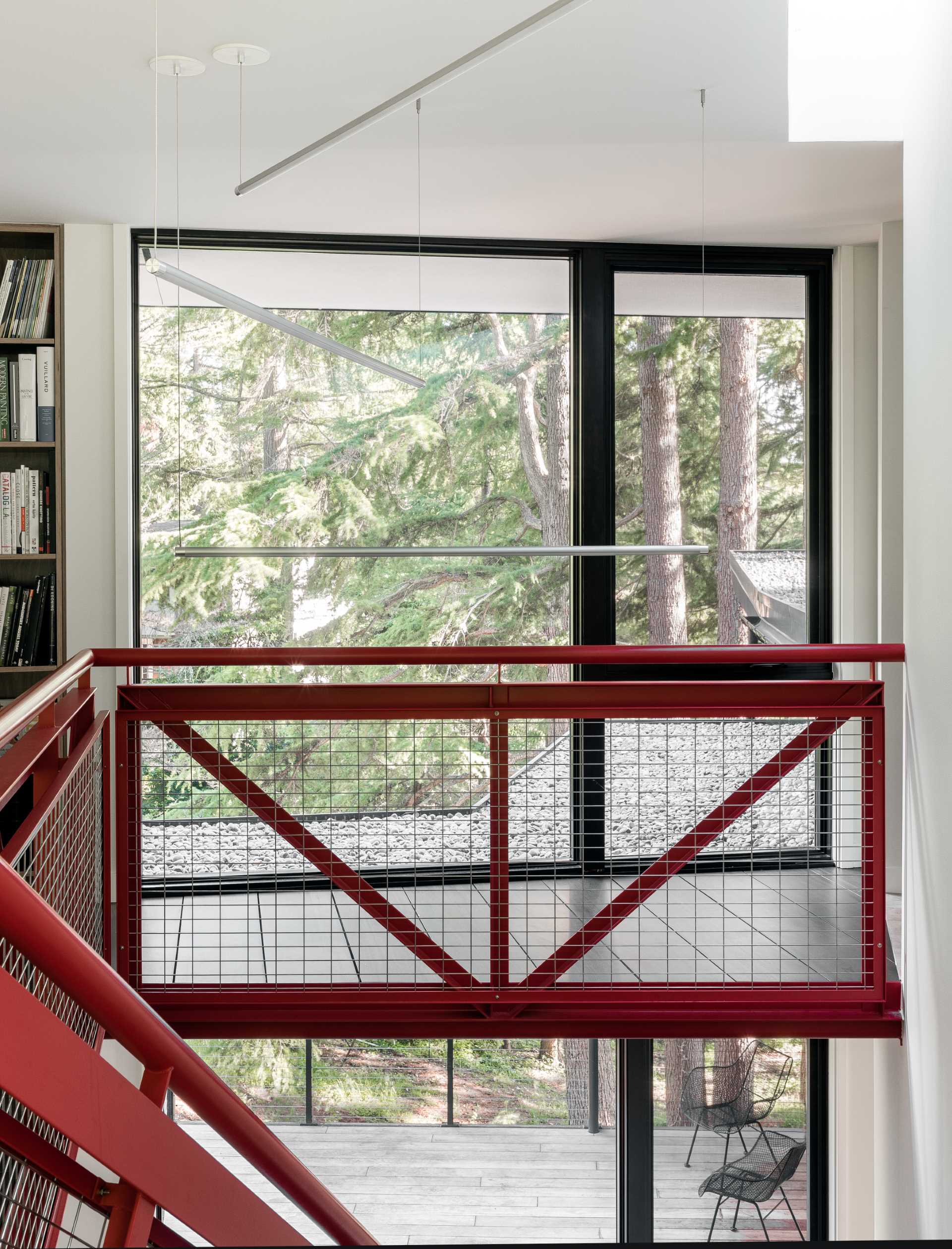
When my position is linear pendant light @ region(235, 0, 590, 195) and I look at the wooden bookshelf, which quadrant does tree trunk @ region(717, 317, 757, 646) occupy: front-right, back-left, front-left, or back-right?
front-right

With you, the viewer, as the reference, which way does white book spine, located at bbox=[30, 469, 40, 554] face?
facing the viewer

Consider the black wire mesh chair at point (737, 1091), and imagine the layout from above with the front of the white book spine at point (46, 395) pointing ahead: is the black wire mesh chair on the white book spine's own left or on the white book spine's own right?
on the white book spine's own left

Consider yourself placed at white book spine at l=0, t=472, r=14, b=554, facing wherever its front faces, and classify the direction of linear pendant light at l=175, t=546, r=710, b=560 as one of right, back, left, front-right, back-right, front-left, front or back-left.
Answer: front-left

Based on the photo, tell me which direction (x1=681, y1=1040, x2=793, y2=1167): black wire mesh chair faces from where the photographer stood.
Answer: facing the viewer and to the left of the viewer

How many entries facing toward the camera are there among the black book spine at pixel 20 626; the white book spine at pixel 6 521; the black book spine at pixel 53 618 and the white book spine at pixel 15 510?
4

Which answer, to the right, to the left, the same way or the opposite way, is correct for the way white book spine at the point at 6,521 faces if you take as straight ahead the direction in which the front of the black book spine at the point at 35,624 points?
the same way

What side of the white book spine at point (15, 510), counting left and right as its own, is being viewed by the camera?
front

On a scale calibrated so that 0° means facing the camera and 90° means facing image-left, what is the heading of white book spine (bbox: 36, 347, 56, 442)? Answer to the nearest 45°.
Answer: approximately 0°

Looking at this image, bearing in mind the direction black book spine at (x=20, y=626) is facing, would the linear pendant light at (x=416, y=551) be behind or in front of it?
in front

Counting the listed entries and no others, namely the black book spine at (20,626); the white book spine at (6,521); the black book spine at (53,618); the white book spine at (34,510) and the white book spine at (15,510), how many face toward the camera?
5
